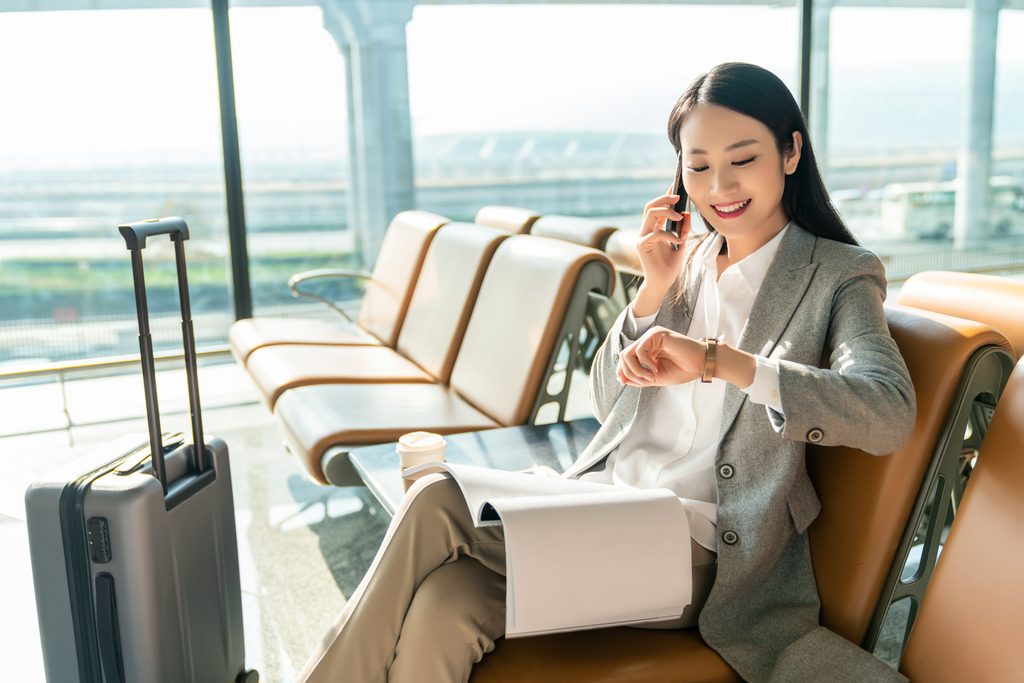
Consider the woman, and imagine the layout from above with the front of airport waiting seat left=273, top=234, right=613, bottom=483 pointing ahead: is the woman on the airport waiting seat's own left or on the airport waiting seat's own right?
on the airport waiting seat's own left

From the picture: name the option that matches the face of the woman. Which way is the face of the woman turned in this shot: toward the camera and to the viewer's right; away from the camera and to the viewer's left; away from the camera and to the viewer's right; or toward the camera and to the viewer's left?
toward the camera and to the viewer's left

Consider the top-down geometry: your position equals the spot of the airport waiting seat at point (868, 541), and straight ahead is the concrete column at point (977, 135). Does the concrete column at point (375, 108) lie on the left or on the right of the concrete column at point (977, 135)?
left

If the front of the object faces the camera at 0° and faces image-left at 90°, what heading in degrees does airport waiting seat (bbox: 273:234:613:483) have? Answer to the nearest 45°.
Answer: approximately 45°

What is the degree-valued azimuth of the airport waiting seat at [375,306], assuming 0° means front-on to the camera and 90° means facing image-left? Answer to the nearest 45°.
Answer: approximately 45°

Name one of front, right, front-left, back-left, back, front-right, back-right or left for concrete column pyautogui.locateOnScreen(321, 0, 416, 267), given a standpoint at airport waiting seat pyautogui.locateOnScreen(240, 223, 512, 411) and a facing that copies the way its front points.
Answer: back-right

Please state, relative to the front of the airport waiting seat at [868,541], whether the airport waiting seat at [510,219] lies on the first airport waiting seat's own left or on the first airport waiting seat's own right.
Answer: on the first airport waiting seat's own right

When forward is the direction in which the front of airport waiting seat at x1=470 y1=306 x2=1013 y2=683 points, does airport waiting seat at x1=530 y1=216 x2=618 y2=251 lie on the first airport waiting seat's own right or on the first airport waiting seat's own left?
on the first airport waiting seat's own right

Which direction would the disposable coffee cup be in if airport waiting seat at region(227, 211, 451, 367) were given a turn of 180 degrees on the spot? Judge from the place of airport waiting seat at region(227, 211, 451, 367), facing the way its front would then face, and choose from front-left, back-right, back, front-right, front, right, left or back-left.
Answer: back-right

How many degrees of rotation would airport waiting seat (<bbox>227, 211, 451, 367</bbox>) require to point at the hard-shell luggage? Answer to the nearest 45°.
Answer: approximately 45° to its left

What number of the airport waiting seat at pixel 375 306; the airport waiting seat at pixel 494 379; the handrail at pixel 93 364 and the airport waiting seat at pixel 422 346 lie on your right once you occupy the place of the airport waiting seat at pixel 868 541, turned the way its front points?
4

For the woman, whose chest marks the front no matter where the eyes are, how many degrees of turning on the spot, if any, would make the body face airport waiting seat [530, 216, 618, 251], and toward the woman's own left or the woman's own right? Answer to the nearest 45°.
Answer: approximately 135° to the woman's own right
